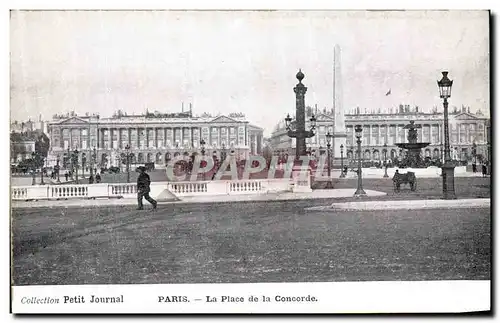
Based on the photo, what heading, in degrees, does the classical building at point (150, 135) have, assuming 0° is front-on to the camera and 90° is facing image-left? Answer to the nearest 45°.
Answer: approximately 0°
